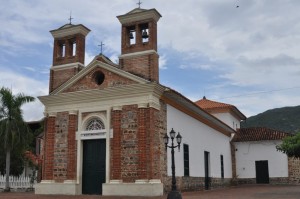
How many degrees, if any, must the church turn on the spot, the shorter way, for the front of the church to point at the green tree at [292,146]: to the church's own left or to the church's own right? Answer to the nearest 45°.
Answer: approximately 135° to the church's own left

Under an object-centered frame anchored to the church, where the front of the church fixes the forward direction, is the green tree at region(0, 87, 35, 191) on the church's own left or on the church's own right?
on the church's own right

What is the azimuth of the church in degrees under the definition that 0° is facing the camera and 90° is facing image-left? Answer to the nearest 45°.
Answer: approximately 45°
